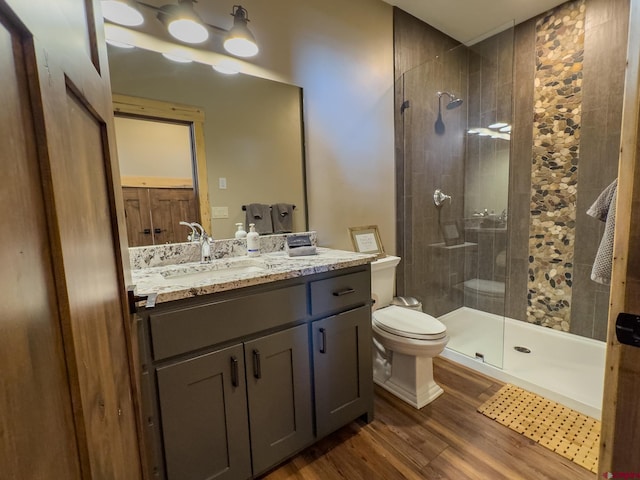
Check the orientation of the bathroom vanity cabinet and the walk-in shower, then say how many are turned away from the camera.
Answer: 0

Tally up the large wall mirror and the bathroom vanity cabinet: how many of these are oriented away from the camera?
0

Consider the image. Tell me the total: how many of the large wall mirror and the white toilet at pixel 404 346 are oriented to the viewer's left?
0

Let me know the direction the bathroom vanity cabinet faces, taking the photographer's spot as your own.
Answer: facing the viewer and to the right of the viewer

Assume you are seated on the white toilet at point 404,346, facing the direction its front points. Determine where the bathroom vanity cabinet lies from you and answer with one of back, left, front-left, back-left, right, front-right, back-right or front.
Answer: right

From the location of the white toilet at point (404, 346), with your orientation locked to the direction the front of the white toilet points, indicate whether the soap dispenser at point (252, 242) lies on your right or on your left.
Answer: on your right

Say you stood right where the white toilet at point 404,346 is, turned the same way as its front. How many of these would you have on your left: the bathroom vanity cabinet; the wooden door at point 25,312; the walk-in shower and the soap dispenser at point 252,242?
1

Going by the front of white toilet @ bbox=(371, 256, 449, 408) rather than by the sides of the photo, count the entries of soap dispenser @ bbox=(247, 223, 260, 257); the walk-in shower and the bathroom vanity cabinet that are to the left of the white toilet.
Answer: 1
